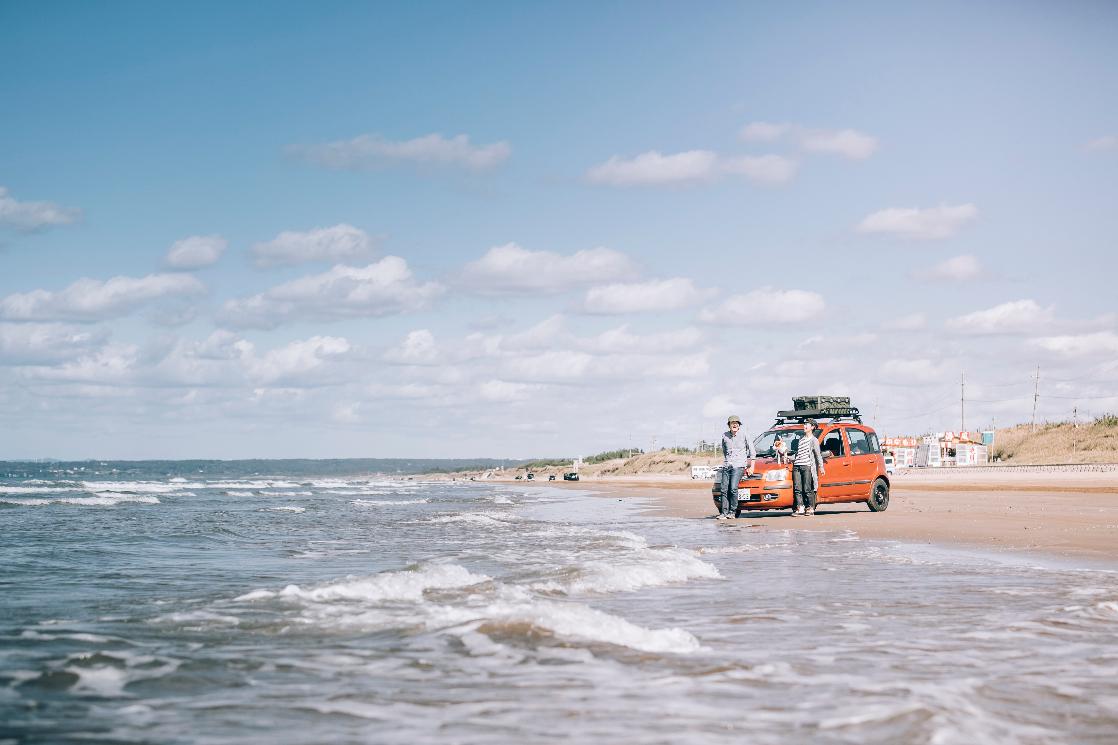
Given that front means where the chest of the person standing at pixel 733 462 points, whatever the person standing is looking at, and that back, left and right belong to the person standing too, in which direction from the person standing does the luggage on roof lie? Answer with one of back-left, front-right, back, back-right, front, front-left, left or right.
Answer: back-left

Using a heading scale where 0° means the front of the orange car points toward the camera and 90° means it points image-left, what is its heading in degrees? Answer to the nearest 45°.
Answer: approximately 45°

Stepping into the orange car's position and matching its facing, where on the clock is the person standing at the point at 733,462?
The person standing is roughly at 12 o'clock from the orange car.

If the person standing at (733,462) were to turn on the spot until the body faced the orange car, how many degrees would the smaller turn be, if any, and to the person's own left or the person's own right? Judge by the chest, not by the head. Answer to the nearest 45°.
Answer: approximately 135° to the person's own left

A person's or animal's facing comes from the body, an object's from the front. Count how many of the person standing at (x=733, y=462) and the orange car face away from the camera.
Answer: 0

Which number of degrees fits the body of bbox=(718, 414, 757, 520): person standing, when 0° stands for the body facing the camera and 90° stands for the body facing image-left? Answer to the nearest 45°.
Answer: approximately 0°
